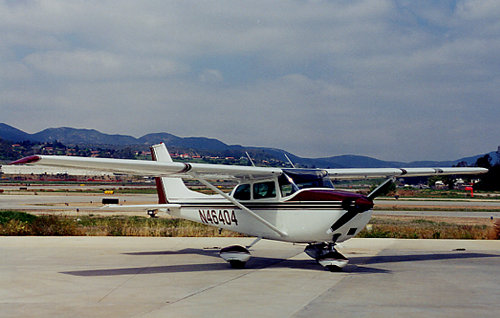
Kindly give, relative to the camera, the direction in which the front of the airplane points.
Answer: facing the viewer and to the right of the viewer
